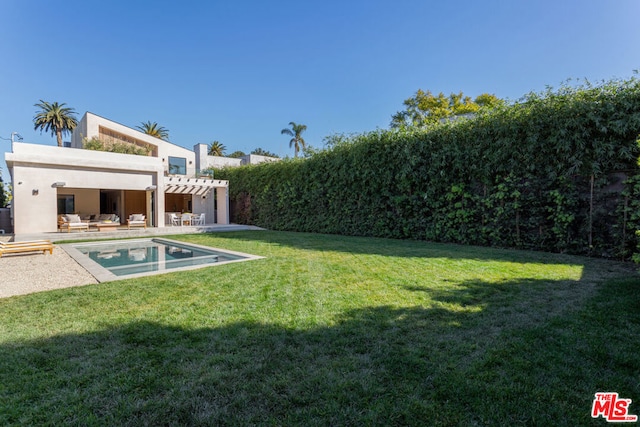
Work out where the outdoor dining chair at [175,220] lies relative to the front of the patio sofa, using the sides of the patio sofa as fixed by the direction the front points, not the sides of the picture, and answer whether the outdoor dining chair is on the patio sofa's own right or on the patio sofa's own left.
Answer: on the patio sofa's own left

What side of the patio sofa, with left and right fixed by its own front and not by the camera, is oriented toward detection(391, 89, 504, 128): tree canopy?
left

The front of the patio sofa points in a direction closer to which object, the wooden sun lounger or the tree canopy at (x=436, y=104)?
the wooden sun lounger
